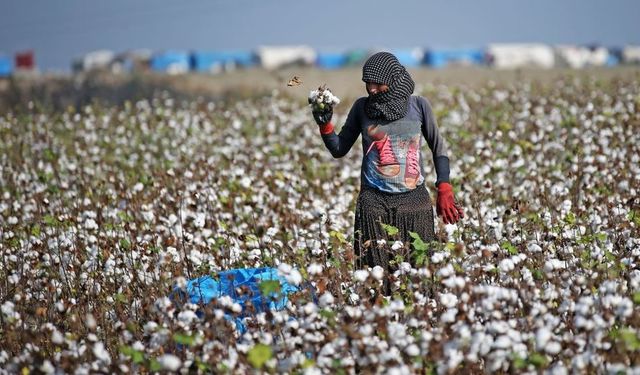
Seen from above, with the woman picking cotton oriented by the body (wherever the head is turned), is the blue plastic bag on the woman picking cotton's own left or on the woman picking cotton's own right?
on the woman picking cotton's own right

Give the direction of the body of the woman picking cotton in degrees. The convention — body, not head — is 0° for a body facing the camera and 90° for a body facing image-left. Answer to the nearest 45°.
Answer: approximately 0°
